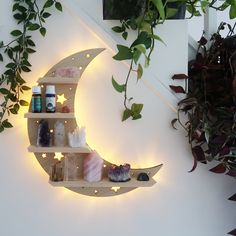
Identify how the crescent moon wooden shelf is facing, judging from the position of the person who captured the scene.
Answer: facing the viewer
